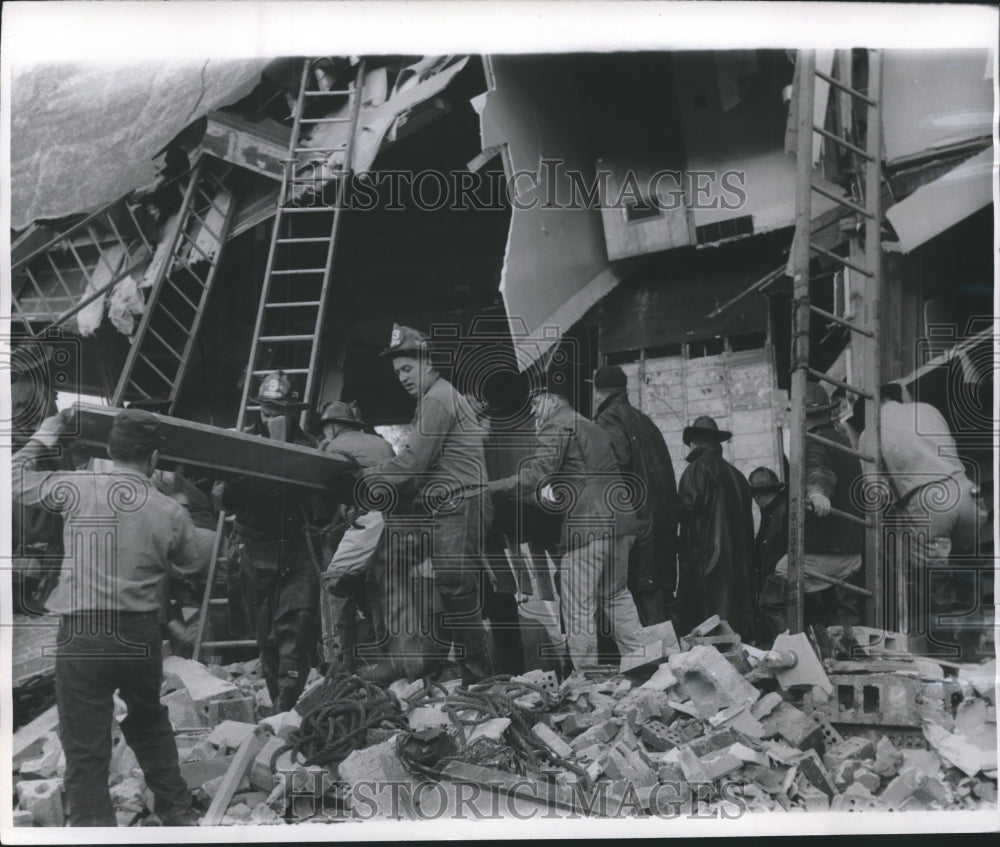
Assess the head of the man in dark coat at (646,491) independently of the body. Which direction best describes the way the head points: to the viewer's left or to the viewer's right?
to the viewer's left

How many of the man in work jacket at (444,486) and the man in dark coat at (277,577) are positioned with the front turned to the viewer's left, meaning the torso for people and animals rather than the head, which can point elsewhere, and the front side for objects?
1

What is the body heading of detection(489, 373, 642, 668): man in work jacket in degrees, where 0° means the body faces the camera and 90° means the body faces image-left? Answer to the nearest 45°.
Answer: approximately 135°

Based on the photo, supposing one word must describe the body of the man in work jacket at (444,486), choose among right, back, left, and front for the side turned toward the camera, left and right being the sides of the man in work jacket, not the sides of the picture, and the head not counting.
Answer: left

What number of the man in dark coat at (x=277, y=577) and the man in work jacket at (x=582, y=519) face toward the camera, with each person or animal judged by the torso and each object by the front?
1

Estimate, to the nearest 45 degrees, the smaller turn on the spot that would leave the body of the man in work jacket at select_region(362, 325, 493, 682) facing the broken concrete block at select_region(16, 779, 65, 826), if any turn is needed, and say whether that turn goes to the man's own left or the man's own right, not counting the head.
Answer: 0° — they already face it

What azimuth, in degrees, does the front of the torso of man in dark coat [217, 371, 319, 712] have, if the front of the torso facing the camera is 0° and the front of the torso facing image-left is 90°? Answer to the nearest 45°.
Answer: approximately 0°

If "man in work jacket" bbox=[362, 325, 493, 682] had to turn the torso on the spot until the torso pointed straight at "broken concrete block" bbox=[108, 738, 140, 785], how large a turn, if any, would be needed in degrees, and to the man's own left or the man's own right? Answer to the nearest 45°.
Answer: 0° — they already face it

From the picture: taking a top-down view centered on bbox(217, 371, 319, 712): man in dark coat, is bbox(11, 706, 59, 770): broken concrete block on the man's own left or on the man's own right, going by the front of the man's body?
on the man's own right

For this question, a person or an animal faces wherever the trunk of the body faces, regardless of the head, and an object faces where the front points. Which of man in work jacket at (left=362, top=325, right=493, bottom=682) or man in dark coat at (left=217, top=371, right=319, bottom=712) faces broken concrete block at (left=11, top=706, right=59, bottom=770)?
the man in work jacket

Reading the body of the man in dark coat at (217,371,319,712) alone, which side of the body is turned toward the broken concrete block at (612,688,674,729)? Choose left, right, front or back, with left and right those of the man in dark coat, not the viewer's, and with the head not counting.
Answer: left
